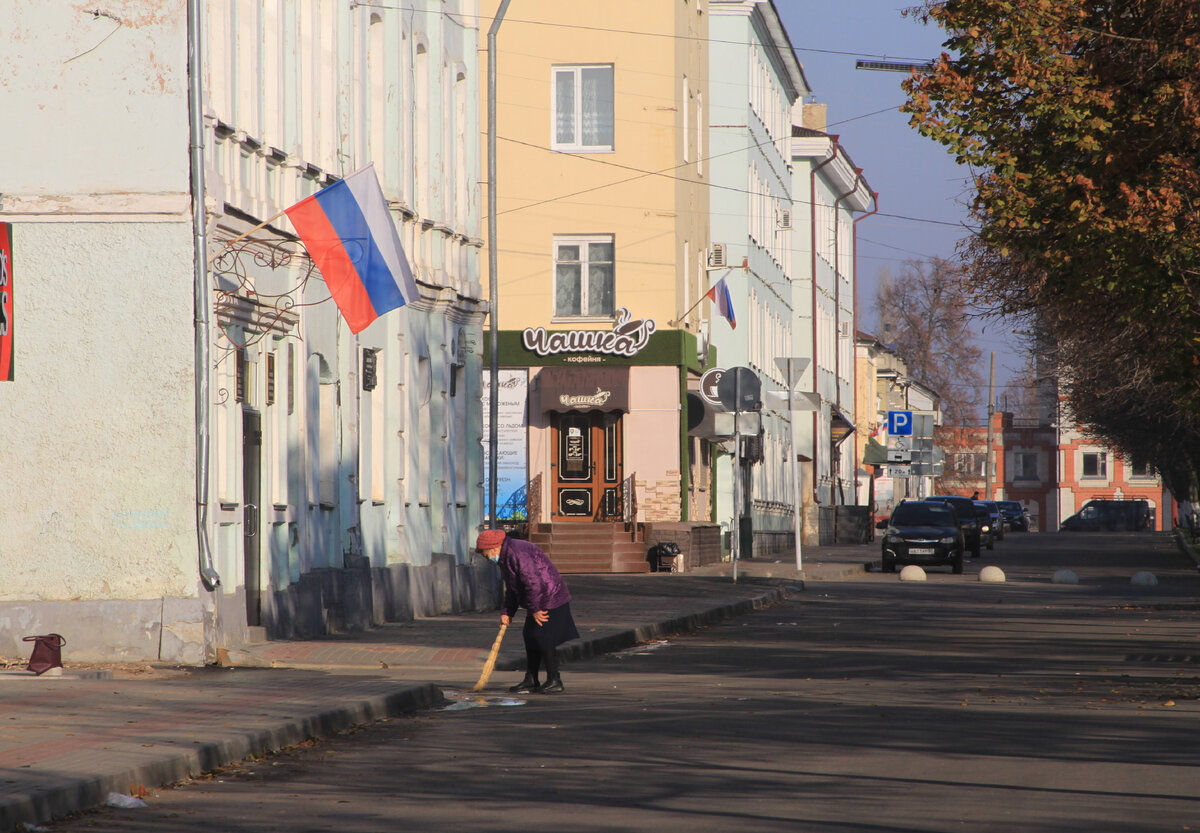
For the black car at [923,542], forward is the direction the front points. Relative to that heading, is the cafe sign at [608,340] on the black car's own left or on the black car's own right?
on the black car's own right

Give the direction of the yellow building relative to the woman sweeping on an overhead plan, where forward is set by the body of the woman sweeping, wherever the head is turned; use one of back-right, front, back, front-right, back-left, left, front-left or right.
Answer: right

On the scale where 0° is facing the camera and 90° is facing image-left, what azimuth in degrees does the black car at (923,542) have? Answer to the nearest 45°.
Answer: approximately 0°

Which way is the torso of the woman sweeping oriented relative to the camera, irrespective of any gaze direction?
to the viewer's left

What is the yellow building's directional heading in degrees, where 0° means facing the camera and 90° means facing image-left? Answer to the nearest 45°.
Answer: approximately 0°

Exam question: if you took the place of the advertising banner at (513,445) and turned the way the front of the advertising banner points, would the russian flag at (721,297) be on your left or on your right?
on your left

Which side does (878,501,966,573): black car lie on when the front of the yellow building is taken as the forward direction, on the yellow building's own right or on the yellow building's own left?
on the yellow building's own left
